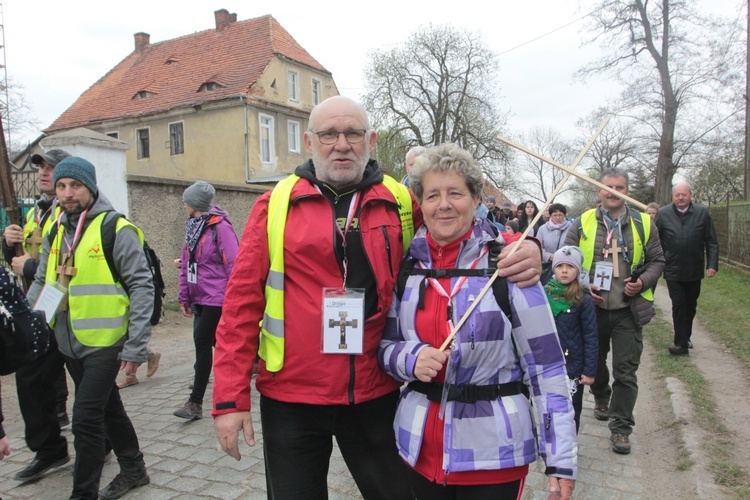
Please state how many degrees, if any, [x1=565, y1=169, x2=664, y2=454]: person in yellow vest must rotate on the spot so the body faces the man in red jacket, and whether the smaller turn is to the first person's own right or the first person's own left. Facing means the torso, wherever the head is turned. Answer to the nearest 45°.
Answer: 0° — they already face them

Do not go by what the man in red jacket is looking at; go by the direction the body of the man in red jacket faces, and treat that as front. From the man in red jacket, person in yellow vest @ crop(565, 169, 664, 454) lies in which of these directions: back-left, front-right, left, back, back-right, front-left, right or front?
back-left

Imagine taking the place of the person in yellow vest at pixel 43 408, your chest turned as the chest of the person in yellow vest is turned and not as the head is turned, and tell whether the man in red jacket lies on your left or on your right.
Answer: on your left

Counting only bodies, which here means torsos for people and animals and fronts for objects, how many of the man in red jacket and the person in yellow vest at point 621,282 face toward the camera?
2
